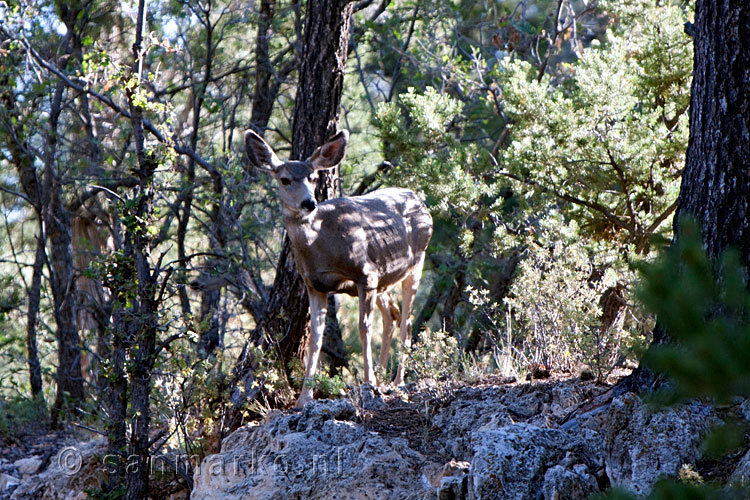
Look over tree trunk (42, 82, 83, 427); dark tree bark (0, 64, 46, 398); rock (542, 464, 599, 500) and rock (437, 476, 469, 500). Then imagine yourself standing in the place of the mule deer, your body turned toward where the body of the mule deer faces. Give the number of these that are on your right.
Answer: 2

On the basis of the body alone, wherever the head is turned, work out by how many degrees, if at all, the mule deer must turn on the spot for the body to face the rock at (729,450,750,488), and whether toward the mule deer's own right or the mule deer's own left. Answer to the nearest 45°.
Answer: approximately 90° to the mule deer's own left

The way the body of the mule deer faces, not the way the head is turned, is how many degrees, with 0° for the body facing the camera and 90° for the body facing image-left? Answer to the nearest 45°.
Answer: approximately 45°

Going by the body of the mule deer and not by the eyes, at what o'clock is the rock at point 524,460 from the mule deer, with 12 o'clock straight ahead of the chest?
The rock is roughly at 10 o'clock from the mule deer.

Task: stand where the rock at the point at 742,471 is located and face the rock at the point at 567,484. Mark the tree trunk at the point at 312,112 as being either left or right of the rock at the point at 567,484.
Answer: right

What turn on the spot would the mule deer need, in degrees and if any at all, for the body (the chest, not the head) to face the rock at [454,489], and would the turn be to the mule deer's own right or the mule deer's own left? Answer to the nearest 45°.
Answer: approximately 45° to the mule deer's own left
